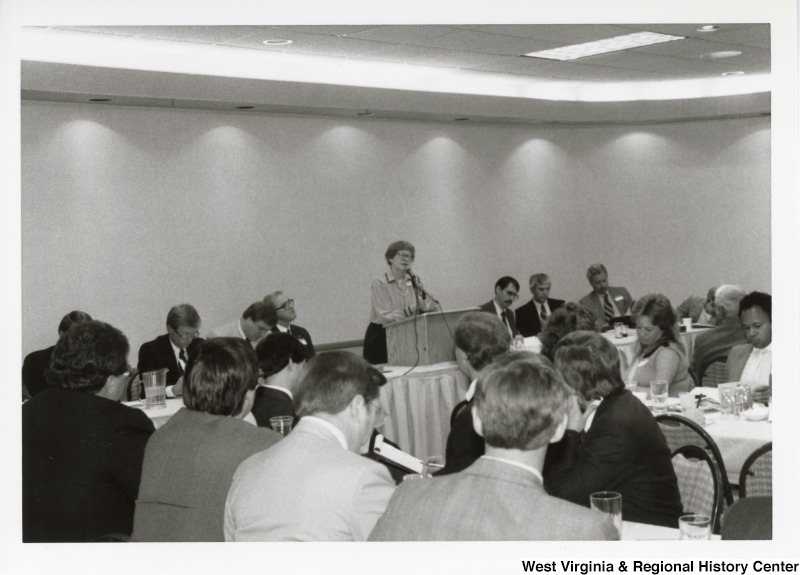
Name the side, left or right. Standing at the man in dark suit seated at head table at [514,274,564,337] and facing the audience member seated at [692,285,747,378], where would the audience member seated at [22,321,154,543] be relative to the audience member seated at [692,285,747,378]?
right

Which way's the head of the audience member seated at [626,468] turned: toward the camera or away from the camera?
away from the camera

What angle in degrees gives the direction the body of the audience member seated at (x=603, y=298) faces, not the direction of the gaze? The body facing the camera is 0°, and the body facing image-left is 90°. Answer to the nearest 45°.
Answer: approximately 0°

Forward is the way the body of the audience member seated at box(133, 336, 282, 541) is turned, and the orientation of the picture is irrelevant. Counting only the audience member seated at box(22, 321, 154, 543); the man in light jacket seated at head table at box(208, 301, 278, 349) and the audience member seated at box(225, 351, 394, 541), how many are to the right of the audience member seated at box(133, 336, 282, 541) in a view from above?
1

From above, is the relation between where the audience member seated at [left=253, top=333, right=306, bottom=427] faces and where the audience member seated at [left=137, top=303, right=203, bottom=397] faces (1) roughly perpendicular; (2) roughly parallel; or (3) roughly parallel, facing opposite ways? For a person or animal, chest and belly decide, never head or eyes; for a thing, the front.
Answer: roughly perpendicular

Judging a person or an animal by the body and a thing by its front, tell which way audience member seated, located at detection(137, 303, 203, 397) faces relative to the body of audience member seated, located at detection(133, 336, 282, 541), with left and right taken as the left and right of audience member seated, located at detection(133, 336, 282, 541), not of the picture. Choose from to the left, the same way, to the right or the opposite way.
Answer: to the right

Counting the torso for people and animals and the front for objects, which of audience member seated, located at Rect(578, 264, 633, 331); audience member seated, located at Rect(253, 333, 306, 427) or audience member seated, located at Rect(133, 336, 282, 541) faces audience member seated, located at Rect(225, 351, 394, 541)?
audience member seated, located at Rect(578, 264, 633, 331)

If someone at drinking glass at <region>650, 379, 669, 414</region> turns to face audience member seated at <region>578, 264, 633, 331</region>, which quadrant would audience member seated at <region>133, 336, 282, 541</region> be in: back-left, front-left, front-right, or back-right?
back-left
